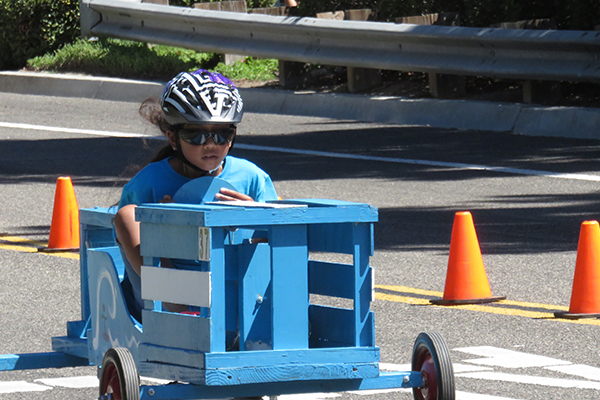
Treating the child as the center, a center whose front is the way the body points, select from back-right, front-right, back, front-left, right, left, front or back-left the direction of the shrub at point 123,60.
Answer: back-left

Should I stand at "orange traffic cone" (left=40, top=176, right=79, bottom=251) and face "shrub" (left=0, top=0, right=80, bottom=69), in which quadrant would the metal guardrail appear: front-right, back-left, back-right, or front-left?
front-right

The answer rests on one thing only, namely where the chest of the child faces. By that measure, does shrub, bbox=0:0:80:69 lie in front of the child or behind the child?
behind

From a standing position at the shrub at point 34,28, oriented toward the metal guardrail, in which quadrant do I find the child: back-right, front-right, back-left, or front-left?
front-right

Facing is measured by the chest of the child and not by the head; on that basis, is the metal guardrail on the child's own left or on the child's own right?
on the child's own left

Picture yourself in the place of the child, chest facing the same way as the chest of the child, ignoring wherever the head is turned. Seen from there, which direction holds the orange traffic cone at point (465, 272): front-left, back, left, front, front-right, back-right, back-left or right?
left

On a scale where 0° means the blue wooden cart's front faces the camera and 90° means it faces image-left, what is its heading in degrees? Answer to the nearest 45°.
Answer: approximately 315°

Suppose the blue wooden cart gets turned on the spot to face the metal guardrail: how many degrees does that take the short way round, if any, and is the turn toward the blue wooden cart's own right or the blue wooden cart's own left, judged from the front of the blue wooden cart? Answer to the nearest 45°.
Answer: approximately 135° to the blue wooden cart's own left

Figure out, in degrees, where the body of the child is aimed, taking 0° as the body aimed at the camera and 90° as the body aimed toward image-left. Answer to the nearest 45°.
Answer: approximately 315°

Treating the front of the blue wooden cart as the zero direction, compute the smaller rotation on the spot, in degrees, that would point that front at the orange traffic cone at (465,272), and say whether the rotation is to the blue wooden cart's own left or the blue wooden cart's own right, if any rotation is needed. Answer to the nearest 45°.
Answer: approximately 90° to the blue wooden cart's own left
